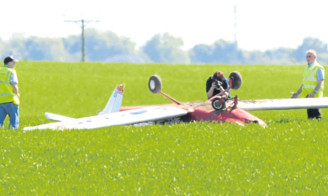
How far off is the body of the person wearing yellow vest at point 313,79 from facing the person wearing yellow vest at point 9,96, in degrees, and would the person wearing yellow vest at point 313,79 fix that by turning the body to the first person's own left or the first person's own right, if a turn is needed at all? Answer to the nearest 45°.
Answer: approximately 45° to the first person's own right

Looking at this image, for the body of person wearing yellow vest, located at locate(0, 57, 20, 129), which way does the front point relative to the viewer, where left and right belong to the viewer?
facing away from the viewer and to the right of the viewer

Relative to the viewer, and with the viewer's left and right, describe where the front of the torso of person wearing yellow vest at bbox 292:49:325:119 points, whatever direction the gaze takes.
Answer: facing the viewer and to the left of the viewer
